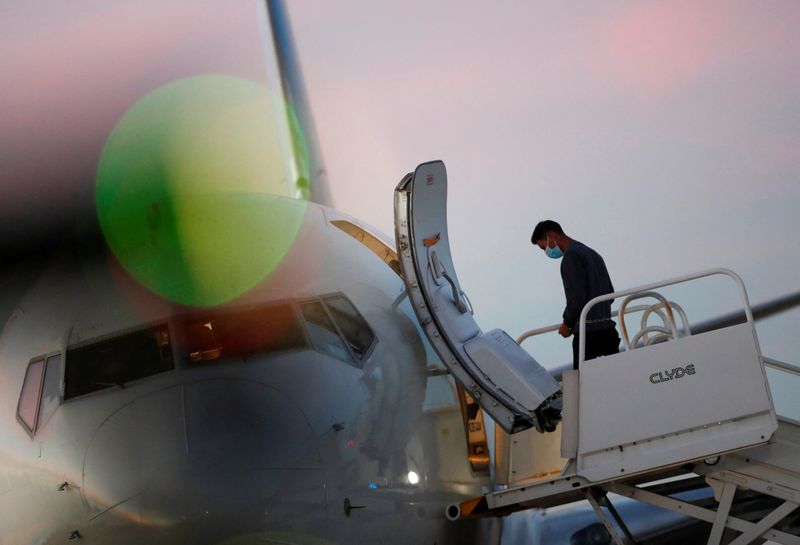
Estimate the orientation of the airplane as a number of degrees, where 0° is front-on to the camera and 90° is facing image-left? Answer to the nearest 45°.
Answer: approximately 0°

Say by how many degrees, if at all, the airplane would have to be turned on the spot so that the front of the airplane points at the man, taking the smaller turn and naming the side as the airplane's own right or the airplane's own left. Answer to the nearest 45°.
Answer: approximately 135° to the airplane's own left

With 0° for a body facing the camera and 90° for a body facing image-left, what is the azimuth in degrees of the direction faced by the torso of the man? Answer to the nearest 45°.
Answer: approximately 90°

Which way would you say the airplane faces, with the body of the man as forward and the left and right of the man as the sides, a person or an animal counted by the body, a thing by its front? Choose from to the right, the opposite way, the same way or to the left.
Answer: to the left

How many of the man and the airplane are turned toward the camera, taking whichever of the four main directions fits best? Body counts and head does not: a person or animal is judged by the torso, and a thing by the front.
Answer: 1
